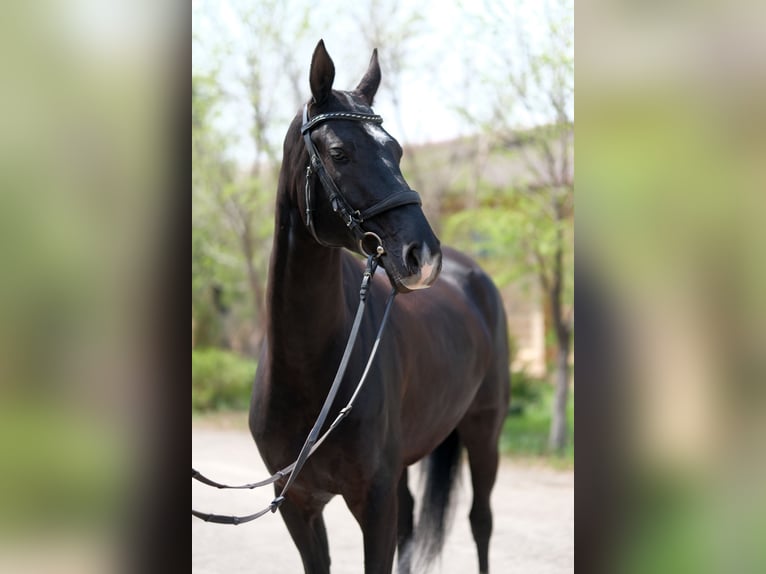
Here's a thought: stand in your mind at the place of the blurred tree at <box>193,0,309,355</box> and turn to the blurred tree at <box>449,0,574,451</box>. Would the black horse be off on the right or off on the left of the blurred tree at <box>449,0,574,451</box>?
right

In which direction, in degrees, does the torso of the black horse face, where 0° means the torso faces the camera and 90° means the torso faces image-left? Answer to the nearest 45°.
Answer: approximately 45°

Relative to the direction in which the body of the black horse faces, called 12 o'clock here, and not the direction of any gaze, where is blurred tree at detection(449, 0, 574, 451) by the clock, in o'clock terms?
The blurred tree is roughly at 5 o'clock from the black horse.

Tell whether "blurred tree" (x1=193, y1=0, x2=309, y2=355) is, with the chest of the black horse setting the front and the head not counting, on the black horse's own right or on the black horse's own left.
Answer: on the black horse's own right
